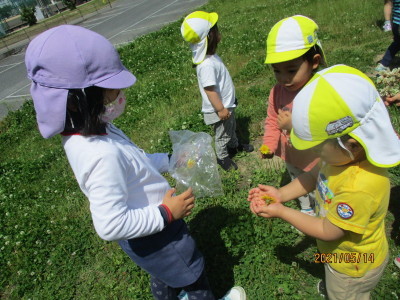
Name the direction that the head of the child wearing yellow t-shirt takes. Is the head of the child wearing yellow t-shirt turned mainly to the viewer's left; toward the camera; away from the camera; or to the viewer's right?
to the viewer's left

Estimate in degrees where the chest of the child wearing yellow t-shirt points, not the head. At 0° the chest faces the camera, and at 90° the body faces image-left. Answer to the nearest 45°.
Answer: approximately 90°

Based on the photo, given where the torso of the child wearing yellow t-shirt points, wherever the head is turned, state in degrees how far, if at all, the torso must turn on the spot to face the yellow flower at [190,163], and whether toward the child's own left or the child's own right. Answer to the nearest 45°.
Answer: approximately 45° to the child's own right
